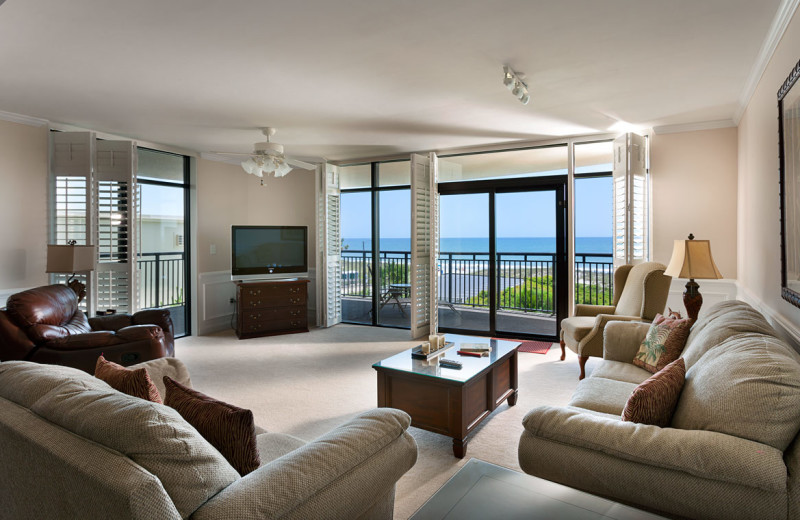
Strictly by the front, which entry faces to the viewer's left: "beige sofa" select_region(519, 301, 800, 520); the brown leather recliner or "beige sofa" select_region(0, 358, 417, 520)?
"beige sofa" select_region(519, 301, 800, 520)

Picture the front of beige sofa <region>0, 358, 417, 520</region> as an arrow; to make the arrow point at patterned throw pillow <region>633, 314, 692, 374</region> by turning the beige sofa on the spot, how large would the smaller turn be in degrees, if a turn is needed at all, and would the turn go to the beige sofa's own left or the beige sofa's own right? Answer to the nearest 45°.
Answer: approximately 45° to the beige sofa's own right

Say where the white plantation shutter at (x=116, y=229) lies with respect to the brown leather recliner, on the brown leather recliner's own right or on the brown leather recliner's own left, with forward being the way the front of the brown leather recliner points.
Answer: on the brown leather recliner's own left

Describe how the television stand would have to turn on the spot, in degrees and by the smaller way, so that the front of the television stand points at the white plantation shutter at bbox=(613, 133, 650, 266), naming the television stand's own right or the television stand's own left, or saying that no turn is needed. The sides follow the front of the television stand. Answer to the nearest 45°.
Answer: approximately 45° to the television stand's own left

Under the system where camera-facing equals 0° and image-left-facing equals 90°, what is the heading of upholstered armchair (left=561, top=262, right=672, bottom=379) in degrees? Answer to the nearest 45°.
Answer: approximately 45°

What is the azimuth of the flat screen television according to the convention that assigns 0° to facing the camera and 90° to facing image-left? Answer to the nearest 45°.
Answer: approximately 0°

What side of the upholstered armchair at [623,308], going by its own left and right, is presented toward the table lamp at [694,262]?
left

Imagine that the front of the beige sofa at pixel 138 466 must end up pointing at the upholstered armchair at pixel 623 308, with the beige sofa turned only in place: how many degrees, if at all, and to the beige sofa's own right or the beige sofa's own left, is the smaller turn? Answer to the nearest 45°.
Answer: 0° — it already faces it

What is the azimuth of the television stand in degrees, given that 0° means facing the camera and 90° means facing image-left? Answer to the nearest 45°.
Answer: approximately 0°

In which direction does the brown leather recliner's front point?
to the viewer's right
